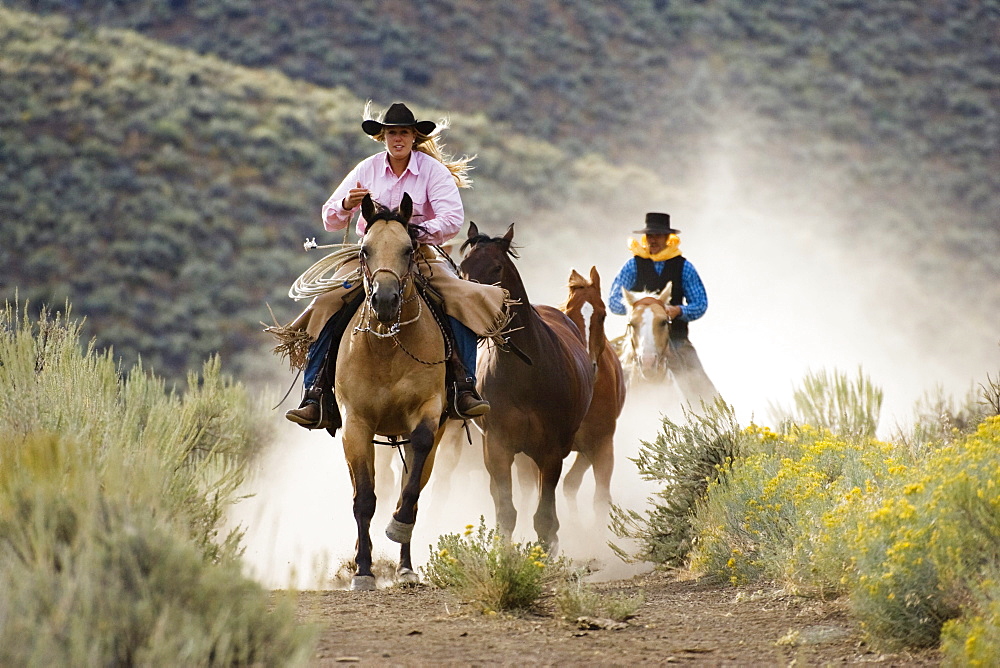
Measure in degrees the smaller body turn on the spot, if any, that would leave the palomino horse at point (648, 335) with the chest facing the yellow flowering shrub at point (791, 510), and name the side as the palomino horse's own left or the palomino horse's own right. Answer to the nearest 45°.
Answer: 0° — it already faces it

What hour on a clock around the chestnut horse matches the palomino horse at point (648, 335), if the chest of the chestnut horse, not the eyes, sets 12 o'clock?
The palomino horse is roughly at 7 o'clock from the chestnut horse.

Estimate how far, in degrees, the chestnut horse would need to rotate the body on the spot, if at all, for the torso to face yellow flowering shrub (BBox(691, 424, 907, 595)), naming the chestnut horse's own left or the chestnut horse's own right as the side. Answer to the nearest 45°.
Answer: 0° — it already faces it

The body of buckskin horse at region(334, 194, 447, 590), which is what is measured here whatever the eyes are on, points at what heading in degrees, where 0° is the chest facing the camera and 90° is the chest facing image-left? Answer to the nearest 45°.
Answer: approximately 0°

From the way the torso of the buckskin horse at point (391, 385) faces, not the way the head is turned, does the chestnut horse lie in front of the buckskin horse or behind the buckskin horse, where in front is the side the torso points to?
behind

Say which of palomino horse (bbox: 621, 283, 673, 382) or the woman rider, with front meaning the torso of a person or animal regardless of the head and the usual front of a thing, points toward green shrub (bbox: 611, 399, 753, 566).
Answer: the palomino horse

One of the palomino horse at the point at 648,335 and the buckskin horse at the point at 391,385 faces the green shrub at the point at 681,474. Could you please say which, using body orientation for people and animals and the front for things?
the palomino horse at the point at 648,335

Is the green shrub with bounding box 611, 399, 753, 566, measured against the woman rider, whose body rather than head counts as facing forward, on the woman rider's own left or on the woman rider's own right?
on the woman rider's own left
